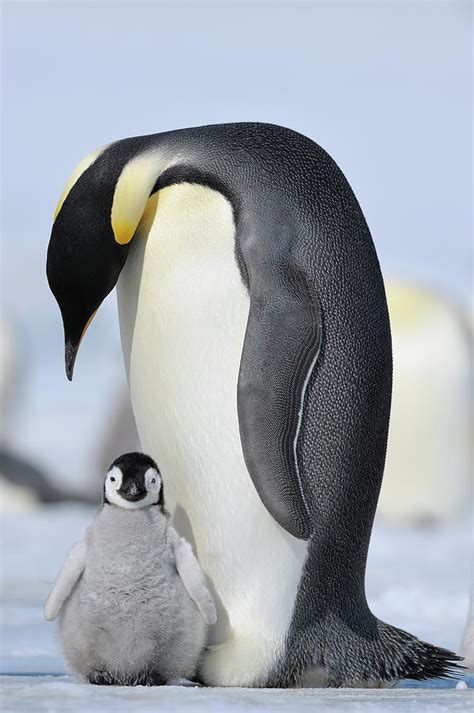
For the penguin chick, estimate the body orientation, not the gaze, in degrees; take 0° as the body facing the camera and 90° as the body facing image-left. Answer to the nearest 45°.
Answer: approximately 0°

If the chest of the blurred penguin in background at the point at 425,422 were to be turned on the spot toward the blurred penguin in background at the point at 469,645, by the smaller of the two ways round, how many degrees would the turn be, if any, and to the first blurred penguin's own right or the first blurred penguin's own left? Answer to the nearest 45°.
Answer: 0° — it already faces it

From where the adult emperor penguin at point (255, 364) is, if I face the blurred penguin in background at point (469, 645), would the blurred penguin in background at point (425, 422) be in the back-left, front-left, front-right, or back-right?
front-left

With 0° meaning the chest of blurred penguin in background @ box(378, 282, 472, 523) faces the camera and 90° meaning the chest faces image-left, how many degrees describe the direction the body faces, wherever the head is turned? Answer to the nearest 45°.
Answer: approximately 0°

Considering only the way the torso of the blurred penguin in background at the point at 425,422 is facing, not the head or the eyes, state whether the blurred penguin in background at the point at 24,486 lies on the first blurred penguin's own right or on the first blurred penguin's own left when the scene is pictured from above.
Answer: on the first blurred penguin's own right

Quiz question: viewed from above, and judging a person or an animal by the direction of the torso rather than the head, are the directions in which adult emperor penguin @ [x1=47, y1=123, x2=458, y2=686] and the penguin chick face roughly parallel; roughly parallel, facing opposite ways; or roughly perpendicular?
roughly perpendicular

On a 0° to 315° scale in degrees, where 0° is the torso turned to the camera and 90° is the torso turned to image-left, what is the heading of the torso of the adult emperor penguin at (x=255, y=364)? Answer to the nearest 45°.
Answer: approximately 90°
